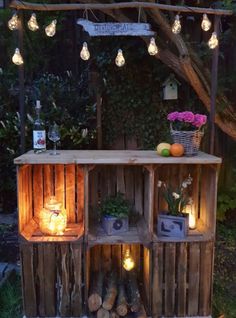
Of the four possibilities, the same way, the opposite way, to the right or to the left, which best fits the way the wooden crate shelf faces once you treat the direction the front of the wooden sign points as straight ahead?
the same way

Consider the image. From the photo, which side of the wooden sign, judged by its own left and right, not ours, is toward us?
front

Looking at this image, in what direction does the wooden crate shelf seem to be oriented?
toward the camera

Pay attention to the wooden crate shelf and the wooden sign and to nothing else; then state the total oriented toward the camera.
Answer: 2
